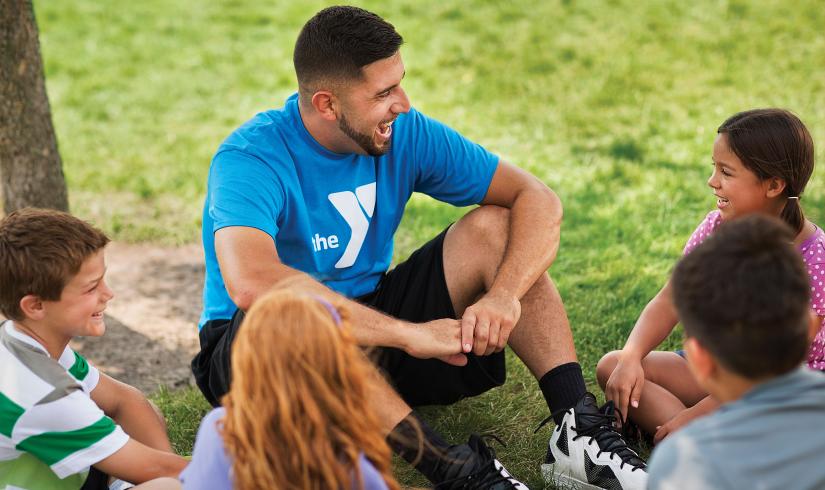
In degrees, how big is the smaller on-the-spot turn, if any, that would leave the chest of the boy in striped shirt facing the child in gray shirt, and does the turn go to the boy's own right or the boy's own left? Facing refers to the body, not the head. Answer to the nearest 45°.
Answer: approximately 45° to the boy's own right

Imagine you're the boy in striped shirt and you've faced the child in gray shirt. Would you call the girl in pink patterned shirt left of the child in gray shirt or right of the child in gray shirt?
left

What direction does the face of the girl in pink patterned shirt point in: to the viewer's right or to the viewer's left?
to the viewer's left

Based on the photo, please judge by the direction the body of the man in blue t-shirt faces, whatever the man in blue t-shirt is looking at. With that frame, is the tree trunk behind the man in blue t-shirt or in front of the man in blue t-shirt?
behind

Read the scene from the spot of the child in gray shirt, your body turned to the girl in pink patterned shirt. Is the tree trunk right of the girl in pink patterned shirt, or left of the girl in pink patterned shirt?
left

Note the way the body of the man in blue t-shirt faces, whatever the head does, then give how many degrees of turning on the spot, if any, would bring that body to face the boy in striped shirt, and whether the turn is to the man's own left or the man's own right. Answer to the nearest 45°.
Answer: approximately 90° to the man's own right

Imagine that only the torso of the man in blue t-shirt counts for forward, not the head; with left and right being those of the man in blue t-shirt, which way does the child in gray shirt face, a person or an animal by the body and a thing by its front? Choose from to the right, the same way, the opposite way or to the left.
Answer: the opposite way

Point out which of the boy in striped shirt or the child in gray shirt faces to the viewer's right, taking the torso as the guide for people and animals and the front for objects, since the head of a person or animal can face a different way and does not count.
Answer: the boy in striped shirt

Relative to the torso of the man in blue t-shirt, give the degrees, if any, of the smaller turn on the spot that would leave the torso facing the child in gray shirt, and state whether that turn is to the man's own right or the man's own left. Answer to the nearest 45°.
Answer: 0° — they already face them

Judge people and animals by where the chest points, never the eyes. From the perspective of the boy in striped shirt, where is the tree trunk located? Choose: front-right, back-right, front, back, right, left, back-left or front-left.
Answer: left

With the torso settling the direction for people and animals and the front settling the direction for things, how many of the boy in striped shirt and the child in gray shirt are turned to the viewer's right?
1

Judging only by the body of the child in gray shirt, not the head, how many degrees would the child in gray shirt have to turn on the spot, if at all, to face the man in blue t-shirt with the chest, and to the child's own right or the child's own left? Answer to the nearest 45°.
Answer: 0° — they already face them

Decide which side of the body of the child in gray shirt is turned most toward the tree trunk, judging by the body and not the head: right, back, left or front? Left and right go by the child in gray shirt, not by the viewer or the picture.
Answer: front

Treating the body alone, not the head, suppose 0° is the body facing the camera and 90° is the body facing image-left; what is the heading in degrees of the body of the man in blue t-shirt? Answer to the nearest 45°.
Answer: approximately 315°

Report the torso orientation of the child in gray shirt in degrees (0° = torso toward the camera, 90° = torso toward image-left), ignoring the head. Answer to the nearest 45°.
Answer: approximately 135°

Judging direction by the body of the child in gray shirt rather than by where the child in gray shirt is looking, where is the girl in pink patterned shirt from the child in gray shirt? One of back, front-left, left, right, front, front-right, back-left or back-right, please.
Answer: front-right

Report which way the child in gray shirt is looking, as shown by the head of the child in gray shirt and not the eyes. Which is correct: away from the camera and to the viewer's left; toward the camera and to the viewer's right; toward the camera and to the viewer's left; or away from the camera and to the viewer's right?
away from the camera and to the viewer's left

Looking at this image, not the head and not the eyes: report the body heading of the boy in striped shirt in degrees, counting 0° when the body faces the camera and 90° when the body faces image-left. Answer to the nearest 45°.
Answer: approximately 270°

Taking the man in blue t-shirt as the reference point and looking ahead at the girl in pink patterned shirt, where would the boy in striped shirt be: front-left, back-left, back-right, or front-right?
back-right
